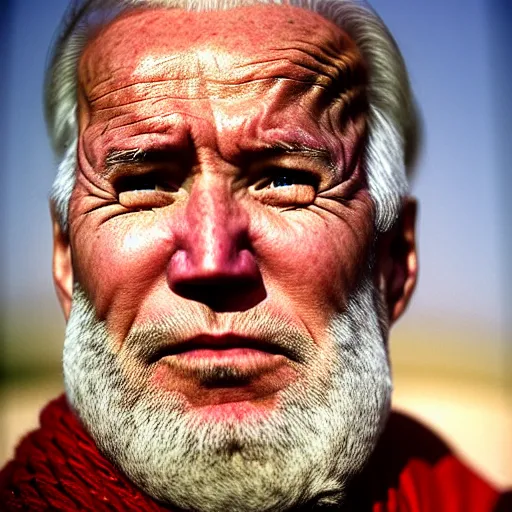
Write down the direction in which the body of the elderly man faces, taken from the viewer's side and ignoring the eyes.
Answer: toward the camera
